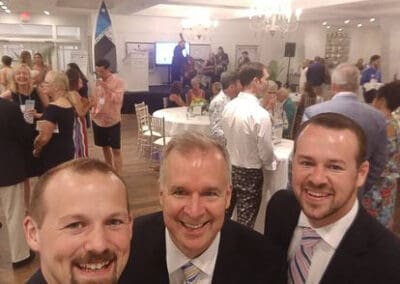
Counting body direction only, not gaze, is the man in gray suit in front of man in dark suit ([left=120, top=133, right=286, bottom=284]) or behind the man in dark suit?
behind

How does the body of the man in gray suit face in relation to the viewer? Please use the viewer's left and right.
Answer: facing away from the viewer

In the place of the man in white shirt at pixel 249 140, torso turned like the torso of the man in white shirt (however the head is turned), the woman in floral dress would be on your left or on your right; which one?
on your right

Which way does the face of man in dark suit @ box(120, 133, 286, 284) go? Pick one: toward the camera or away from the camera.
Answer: toward the camera

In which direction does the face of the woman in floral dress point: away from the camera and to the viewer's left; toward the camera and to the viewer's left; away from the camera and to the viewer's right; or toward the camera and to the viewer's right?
away from the camera and to the viewer's left

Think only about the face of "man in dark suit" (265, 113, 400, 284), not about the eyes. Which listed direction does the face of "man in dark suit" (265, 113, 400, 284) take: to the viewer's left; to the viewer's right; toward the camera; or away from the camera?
toward the camera

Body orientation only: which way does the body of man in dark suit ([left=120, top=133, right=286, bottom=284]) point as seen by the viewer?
toward the camera

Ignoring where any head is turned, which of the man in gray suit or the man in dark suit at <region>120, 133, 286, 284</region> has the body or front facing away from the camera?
the man in gray suit

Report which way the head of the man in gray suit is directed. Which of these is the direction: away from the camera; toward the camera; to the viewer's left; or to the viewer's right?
away from the camera

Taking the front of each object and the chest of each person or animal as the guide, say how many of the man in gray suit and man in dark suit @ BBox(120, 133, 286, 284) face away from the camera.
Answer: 1

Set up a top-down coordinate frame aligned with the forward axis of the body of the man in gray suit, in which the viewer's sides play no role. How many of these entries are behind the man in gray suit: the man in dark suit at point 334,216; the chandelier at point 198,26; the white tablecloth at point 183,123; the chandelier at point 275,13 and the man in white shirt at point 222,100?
1

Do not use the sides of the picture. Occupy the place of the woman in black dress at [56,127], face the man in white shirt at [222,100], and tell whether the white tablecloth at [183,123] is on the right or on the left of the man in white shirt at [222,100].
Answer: left

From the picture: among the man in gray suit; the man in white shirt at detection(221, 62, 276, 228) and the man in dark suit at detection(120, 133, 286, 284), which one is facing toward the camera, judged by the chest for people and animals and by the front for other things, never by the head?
the man in dark suit

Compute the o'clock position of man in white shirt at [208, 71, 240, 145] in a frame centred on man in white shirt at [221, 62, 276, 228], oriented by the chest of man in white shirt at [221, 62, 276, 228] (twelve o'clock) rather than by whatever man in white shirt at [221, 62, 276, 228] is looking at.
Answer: man in white shirt at [208, 71, 240, 145] is roughly at 10 o'clock from man in white shirt at [221, 62, 276, 228].
